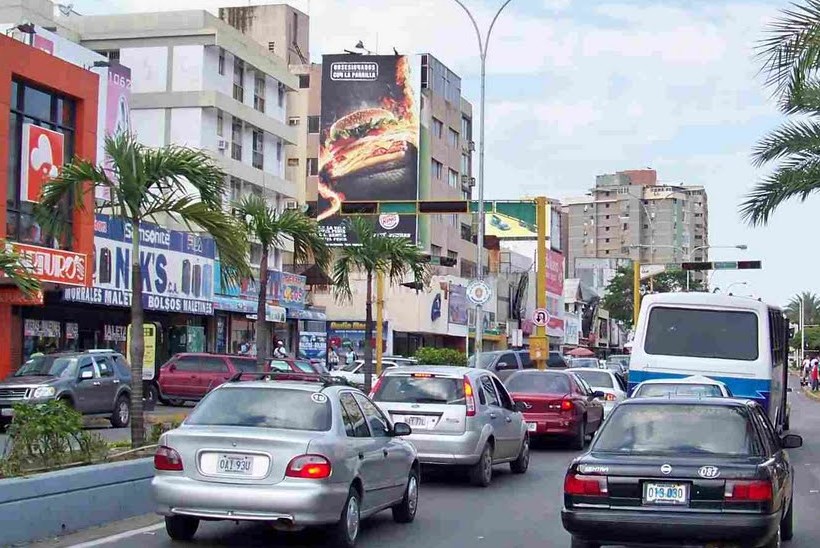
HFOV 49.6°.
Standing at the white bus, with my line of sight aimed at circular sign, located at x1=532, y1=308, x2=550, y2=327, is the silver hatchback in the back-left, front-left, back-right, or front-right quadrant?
back-left

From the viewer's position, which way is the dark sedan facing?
facing away from the viewer

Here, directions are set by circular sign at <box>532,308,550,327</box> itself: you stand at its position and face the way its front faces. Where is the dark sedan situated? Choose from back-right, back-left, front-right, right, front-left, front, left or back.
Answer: front

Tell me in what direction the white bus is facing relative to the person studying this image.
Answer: facing away from the viewer

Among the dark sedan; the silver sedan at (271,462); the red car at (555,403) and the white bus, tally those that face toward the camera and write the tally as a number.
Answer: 0

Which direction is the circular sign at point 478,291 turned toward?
toward the camera

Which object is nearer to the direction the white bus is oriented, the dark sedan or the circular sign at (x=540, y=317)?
the circular sign

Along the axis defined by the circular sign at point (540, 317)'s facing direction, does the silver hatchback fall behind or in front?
in front

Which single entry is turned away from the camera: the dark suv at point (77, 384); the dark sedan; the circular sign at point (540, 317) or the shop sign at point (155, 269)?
the dark sedan

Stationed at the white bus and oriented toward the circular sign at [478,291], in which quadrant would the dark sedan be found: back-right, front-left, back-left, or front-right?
back-left

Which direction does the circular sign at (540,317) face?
toward the camera

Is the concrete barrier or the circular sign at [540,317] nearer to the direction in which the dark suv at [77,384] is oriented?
the concrete barrier

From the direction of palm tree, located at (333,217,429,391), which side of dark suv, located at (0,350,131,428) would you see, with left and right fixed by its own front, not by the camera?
back

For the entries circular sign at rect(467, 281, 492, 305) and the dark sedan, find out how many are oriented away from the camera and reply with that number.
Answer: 1

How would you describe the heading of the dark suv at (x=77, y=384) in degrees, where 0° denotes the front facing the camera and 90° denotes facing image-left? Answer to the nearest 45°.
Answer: approximately 45°

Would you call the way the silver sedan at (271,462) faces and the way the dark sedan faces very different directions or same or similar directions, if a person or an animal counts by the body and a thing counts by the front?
same or similar directions

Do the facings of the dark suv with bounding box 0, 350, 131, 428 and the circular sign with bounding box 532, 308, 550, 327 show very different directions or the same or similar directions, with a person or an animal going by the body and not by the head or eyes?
same or similar directions

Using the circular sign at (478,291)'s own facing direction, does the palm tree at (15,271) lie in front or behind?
in front

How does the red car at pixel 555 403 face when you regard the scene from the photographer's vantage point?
facing away from the viewer and to the right of the viewer
